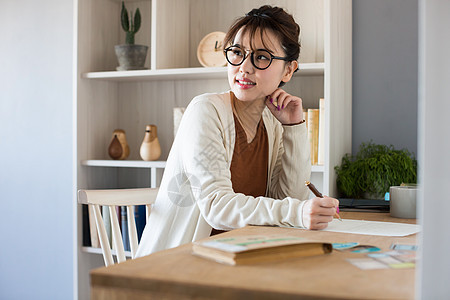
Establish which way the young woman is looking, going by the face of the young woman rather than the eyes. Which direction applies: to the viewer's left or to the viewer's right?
to the viewer's left

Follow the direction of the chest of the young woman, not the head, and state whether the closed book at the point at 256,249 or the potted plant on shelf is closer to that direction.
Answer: the closed book

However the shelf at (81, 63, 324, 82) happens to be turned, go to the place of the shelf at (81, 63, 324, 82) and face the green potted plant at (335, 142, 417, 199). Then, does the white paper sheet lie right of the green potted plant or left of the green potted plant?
right

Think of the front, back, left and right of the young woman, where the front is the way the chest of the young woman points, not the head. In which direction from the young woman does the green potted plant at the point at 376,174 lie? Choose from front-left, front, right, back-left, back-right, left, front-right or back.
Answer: left

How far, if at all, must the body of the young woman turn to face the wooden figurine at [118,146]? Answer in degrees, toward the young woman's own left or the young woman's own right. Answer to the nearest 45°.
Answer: approximately 180°
